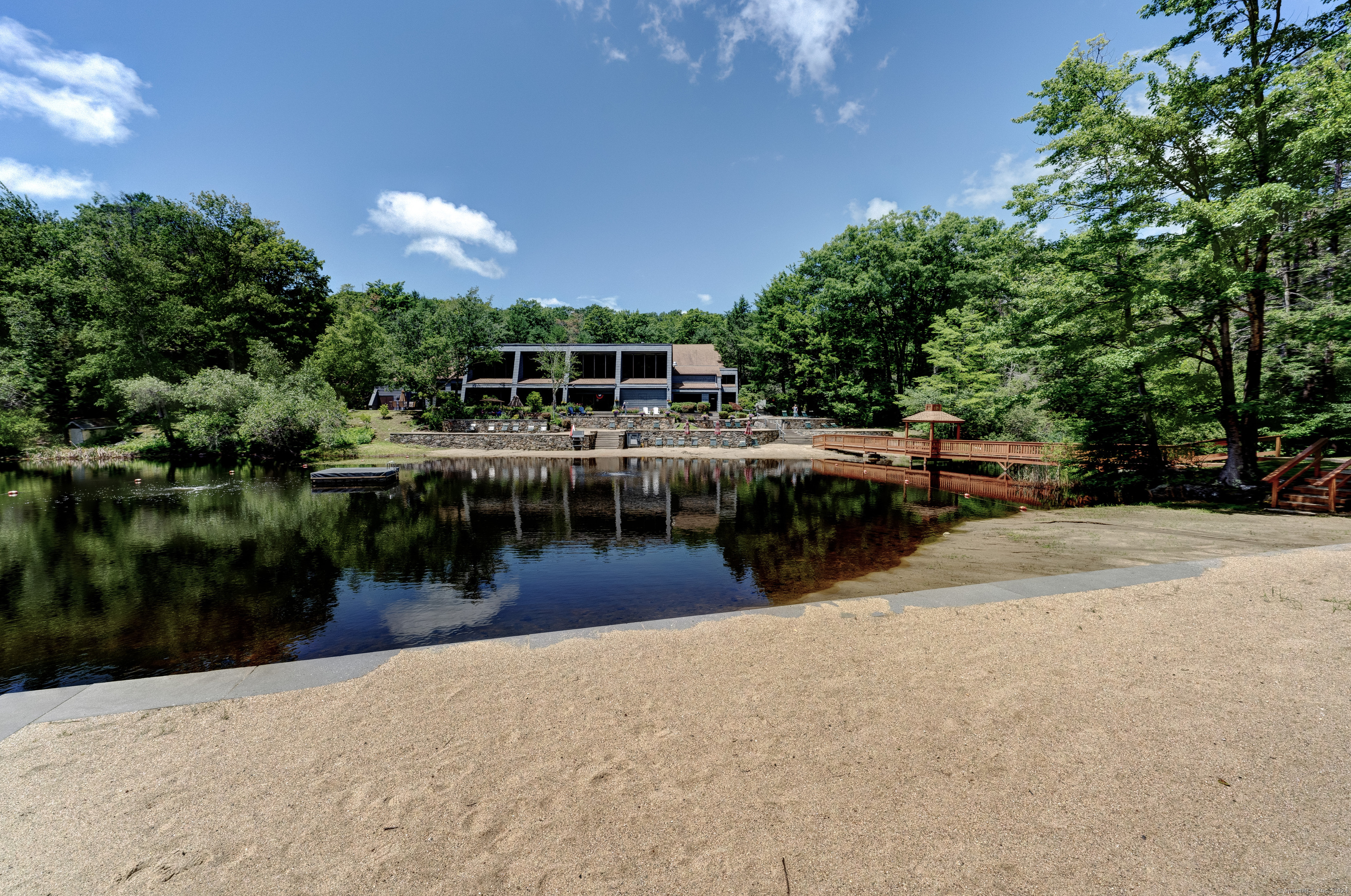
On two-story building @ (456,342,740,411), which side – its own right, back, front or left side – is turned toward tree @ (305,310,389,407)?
right

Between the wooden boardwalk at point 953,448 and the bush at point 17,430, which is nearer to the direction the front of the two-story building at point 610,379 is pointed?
the wooden boardwalk

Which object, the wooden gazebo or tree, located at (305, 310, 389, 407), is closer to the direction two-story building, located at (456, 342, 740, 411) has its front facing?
the wooden gazebo

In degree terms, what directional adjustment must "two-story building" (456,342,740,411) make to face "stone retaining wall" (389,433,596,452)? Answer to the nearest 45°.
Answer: approximately 45° to its right

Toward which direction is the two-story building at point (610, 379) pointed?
toward the camera

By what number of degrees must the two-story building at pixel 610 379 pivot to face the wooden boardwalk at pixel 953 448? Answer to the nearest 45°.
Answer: approximately 45° to its left

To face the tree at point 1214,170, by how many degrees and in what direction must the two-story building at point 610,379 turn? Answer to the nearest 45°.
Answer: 0° — it already faces it

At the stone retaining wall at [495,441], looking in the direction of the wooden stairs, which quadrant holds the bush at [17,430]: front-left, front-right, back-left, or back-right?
back-right

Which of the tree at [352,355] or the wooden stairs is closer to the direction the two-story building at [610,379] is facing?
the wooden stairs

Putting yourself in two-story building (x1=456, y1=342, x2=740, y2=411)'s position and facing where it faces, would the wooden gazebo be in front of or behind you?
in front

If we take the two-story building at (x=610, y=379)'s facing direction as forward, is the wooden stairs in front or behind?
in front
